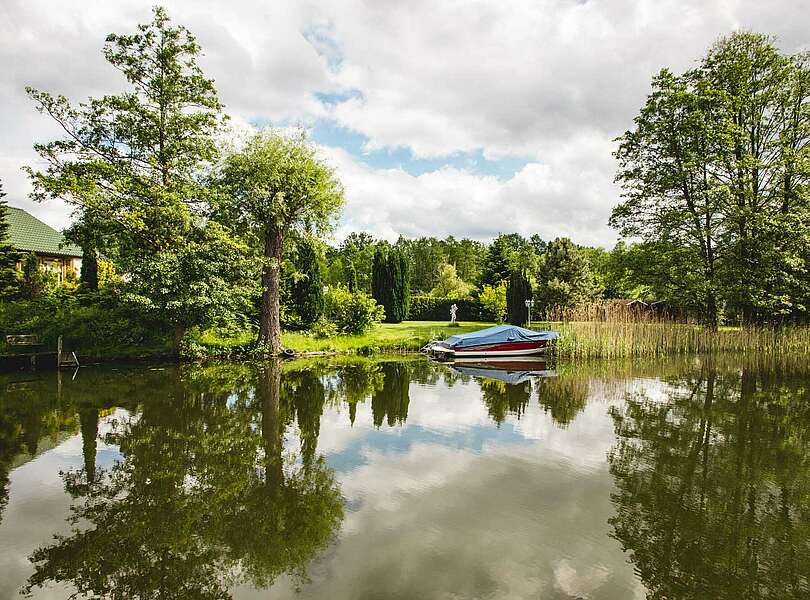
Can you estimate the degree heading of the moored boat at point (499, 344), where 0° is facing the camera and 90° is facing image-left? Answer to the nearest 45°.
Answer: approximately 270°

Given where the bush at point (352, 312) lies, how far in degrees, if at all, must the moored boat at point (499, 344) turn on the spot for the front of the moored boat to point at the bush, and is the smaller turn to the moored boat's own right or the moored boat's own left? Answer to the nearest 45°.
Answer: approximately 180°

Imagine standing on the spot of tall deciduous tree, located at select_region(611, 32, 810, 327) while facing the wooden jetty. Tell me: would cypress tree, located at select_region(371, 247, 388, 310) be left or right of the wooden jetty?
right

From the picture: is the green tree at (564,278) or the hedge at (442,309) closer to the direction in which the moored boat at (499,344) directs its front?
the green tree

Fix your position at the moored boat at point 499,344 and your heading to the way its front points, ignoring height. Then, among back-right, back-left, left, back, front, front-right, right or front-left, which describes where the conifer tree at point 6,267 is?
back

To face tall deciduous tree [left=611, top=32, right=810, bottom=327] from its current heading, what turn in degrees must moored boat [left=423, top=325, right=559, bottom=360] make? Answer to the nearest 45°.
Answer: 0° — it already faces it

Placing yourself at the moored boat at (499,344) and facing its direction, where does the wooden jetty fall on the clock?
The wooden jetty is roughly at 5 o'clock from the moored boat.

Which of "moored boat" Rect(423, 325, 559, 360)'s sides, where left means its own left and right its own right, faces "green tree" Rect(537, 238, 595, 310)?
left
